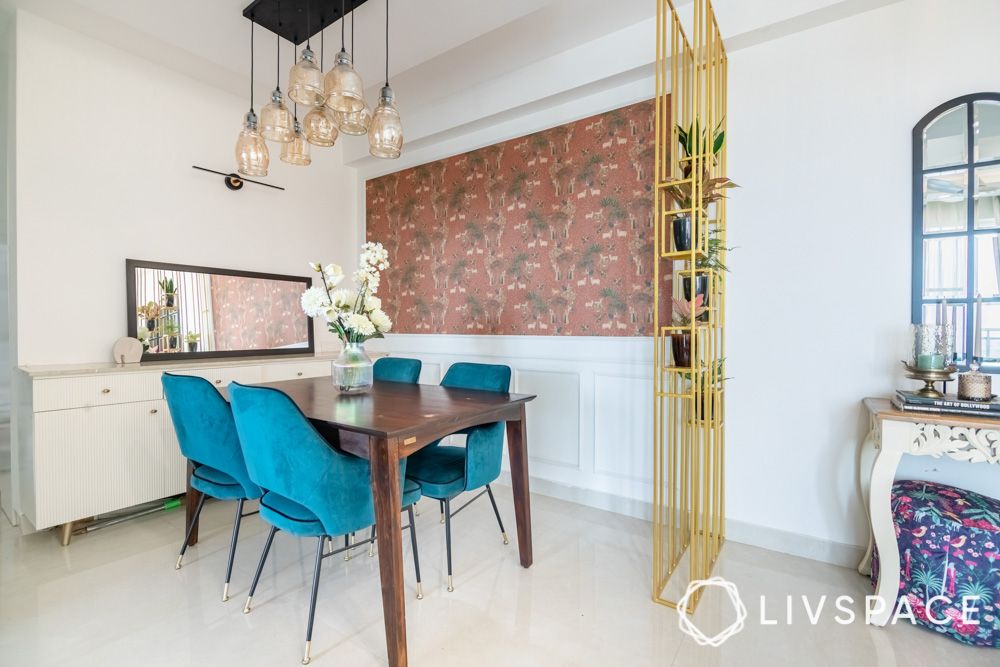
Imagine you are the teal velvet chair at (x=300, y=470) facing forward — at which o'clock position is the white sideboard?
The white sideboard is roughly at 9 o'clock from the teal velvet chair.

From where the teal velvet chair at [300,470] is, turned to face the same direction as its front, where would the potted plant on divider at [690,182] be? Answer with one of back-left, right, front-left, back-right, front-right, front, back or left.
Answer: front-right

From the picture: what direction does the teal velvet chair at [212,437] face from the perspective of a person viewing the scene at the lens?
facing away from the viewer and to the right of the viewer

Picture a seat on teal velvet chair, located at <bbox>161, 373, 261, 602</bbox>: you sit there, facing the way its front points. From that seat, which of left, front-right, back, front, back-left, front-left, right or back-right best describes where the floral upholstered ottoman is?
right

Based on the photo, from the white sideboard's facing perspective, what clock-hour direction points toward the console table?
The console table is roughly at 12 o'clock from the white sideboard.

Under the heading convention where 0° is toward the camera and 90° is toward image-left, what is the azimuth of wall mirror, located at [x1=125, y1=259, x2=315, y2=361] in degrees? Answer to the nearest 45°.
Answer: approximately 315°

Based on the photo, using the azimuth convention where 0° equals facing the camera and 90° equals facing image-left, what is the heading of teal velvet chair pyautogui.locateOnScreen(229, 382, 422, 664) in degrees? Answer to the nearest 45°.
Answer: approximately 225°

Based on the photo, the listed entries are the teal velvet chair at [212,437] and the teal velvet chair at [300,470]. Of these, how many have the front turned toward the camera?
0

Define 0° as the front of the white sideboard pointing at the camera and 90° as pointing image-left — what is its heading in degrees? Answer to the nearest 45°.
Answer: approximately 315°
